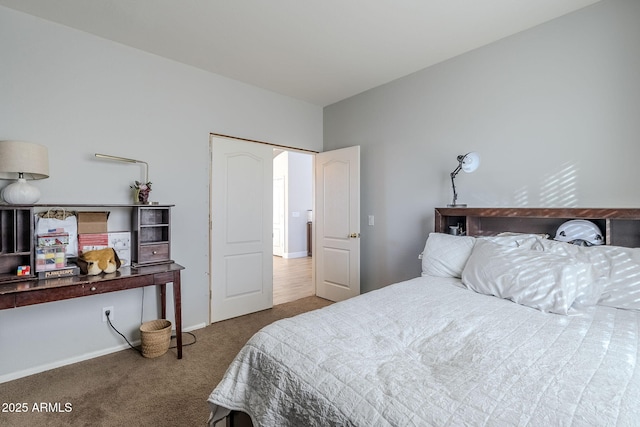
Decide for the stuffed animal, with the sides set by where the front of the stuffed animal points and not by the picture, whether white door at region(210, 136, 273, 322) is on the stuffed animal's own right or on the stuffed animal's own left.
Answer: on the stuffed animal's own left

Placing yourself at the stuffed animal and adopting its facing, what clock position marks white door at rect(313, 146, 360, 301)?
The white door is roughly at 9 o'clock from the stuffed animal.

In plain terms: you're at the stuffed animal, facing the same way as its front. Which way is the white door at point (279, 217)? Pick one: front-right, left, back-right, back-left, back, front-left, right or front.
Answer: back-left

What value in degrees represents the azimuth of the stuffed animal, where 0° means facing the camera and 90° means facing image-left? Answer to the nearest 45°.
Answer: approximately 0°

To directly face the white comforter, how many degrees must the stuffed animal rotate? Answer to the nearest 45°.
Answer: approximately 45° to its left

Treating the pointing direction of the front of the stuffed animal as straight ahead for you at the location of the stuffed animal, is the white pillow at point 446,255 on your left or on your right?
on your left
